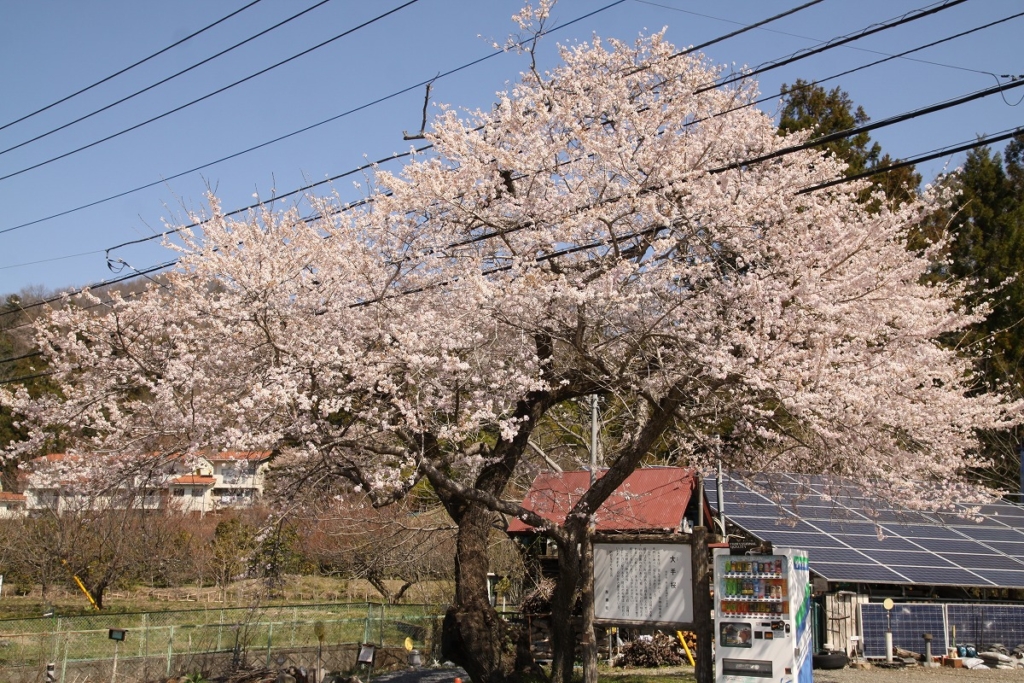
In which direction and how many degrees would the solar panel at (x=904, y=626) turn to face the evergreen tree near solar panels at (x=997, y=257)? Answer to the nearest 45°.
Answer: approximately 180°

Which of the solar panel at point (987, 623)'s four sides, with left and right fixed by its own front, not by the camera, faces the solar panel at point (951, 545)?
back

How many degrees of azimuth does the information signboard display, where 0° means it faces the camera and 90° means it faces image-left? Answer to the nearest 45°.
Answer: approximately 0°

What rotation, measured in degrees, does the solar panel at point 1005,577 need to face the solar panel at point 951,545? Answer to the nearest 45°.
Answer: approximately 135° to its right

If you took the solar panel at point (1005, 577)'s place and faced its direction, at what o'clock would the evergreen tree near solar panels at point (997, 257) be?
The evergreen tree near solar panels is roughly at 6 o'clock from the solar panel.

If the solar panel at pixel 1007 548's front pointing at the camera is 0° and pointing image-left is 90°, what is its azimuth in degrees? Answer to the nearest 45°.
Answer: approximately 0°
